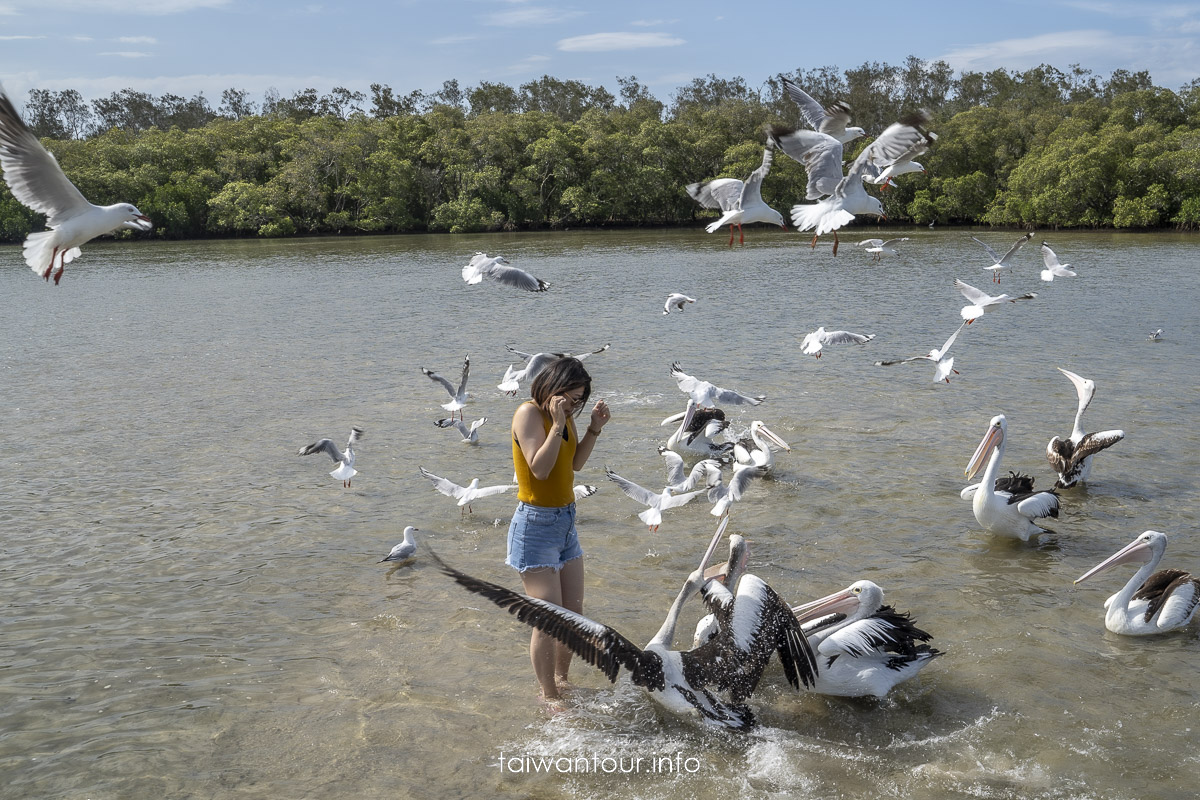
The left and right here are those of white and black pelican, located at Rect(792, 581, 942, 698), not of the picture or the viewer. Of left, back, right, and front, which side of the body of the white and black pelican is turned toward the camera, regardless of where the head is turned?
left

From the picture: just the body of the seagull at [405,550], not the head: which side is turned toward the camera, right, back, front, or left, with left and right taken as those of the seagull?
right

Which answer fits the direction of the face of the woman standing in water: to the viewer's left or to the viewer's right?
to the viewer's right

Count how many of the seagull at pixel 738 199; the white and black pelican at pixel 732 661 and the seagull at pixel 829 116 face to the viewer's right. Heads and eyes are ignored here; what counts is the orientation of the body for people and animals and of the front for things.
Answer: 2

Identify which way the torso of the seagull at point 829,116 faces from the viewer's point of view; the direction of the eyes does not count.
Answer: to the viewer's right

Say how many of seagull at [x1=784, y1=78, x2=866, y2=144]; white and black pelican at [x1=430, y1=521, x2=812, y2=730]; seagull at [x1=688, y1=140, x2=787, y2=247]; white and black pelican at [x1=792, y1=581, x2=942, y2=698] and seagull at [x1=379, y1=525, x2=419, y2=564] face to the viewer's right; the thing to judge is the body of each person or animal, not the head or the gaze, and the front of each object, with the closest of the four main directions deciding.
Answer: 3

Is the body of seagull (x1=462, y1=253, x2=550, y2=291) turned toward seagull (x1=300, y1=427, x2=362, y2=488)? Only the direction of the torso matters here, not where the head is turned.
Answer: no

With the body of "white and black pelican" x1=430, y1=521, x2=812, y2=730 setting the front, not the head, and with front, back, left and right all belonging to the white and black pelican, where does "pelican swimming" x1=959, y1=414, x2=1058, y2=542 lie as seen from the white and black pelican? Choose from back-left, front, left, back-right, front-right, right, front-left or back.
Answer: right
